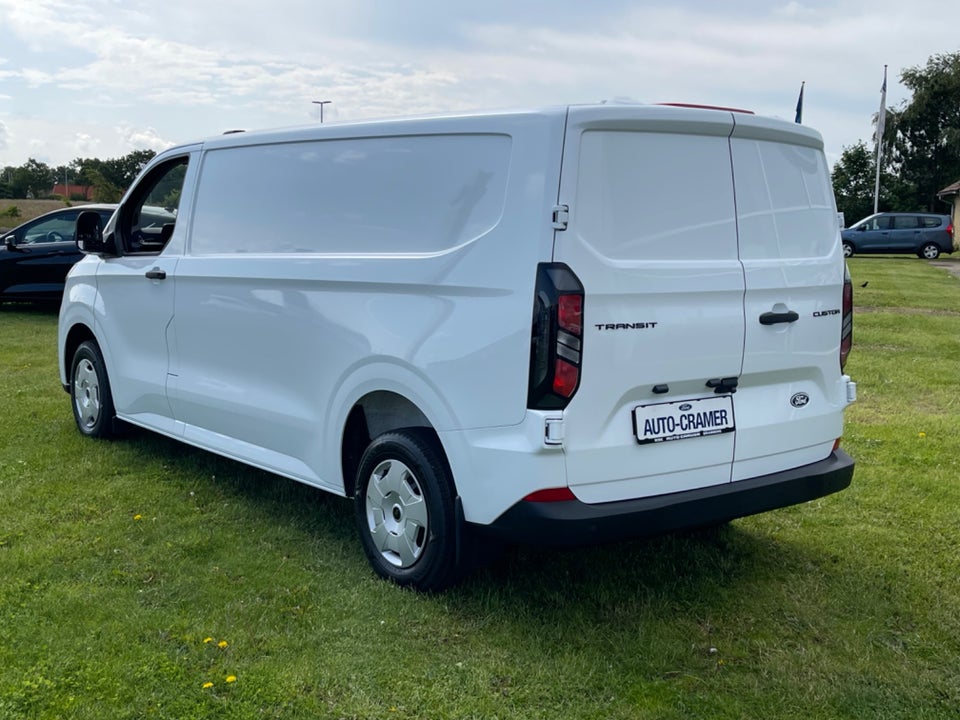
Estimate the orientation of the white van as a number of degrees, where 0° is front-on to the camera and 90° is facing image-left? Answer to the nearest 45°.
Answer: approximately 135°

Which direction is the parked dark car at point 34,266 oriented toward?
to the viewer's left

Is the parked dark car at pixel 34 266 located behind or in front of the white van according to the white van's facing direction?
in front

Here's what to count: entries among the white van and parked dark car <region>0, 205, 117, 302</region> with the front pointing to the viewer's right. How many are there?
0

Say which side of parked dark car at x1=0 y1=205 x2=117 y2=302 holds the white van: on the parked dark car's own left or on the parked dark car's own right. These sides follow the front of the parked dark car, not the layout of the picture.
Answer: on the parked dark car's own left
